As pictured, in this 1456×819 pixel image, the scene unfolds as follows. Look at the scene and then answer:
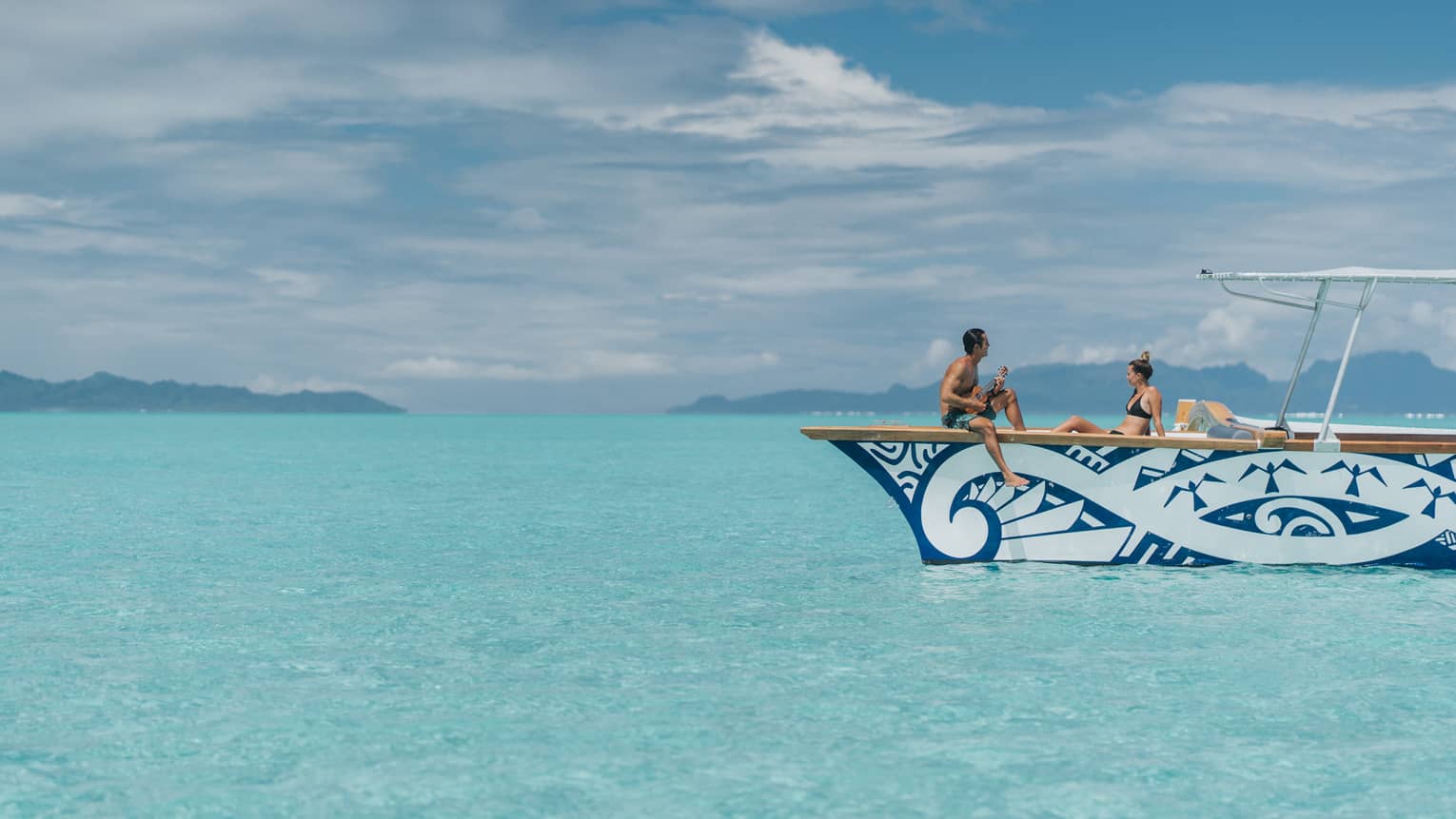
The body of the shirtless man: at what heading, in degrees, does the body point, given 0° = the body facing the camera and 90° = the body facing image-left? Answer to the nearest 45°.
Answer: approximately 270°

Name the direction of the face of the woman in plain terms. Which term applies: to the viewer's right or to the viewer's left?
to the viewer's left

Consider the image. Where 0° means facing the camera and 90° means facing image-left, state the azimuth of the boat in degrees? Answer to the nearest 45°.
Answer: approximately 90°

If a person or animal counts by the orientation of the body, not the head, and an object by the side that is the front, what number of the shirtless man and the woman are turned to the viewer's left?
1

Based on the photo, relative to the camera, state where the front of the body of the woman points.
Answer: to the viewer's left

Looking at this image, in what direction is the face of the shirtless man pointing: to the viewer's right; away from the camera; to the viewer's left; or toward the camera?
to the viewer's right

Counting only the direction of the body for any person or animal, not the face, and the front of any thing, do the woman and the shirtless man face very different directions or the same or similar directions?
very different directions

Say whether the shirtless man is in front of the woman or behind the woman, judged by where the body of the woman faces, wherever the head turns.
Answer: in front
